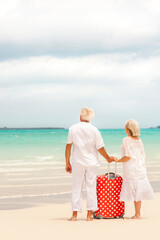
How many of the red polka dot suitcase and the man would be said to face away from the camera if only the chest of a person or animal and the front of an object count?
1

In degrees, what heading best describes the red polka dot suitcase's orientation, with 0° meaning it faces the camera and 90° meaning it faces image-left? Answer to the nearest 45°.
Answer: approximately 0°

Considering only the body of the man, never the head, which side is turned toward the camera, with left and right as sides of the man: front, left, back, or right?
back

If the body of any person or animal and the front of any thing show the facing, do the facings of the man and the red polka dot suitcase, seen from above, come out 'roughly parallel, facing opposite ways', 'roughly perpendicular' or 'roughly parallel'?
roughly parallel, facing opposite ways

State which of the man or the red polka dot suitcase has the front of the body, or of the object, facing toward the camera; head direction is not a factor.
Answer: the red polka dot suitcase
